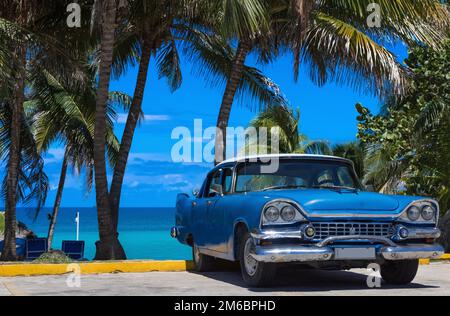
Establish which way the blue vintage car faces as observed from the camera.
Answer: facing the viewer and to the right of the viewer

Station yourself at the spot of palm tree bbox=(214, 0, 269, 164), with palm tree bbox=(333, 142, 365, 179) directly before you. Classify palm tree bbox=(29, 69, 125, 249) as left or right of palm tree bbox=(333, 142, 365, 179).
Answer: left

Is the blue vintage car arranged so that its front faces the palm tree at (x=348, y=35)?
no

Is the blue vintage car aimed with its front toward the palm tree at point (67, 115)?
no

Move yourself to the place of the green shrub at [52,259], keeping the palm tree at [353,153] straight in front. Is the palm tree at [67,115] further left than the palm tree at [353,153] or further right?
left

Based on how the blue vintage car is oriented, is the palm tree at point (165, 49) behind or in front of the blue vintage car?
behind

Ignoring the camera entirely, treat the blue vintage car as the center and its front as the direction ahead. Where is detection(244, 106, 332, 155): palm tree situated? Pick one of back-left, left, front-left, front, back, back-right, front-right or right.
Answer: back-left

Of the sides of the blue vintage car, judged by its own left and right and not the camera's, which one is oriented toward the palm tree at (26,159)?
back

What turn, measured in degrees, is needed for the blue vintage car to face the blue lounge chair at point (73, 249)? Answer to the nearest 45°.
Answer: approximately 180°

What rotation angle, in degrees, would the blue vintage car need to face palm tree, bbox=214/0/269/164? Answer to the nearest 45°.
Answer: approximately 135° to its left
